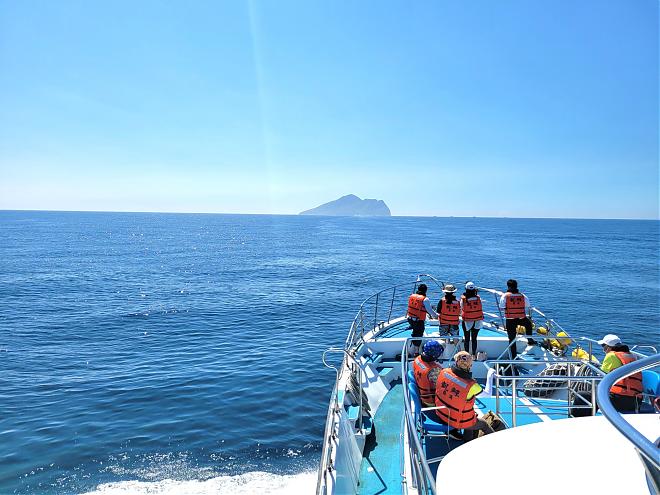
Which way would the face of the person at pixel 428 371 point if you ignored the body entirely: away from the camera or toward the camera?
away from the camera

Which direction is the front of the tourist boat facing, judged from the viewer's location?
facing away from the viewer

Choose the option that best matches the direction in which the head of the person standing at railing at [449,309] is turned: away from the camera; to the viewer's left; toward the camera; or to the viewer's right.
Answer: away from the camera

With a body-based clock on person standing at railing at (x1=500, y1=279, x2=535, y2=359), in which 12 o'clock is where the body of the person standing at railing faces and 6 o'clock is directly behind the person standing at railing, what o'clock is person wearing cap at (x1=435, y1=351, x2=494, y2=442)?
The person wearing cap is roughly at 6 o'clock from the person standing at railing.

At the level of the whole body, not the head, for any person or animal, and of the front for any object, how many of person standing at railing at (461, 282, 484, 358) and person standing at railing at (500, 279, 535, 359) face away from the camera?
2

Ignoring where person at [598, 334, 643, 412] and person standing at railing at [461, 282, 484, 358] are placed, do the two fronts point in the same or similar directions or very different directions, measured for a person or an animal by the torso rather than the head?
same or similar directions

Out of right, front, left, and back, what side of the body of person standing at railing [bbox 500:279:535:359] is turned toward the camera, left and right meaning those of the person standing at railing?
back

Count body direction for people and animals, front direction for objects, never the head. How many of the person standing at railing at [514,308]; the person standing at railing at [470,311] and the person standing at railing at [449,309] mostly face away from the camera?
3

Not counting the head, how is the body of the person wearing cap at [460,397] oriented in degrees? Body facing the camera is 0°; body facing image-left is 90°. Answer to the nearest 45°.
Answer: approximately 225°

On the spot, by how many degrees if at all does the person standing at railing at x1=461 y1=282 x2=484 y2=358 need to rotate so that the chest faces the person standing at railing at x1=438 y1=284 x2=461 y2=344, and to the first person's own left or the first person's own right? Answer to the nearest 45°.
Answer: approximately 45° to the first person's own left

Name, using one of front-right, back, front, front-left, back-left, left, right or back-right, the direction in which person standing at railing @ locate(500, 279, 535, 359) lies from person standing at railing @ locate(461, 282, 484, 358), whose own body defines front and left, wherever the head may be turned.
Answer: front-right

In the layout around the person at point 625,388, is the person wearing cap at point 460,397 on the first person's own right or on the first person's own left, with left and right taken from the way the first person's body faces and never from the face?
on the first person's own left

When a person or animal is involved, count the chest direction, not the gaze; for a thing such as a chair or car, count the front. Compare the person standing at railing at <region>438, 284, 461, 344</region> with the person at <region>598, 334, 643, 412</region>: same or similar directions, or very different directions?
same or similar directions

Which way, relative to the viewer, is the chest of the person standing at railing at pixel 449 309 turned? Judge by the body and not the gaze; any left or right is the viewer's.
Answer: facing away from the viewer

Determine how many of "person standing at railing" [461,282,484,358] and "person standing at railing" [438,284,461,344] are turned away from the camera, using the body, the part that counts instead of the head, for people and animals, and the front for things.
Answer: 2

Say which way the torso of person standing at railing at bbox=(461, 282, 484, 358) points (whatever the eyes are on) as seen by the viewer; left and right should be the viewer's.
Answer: facing away from the viewer
